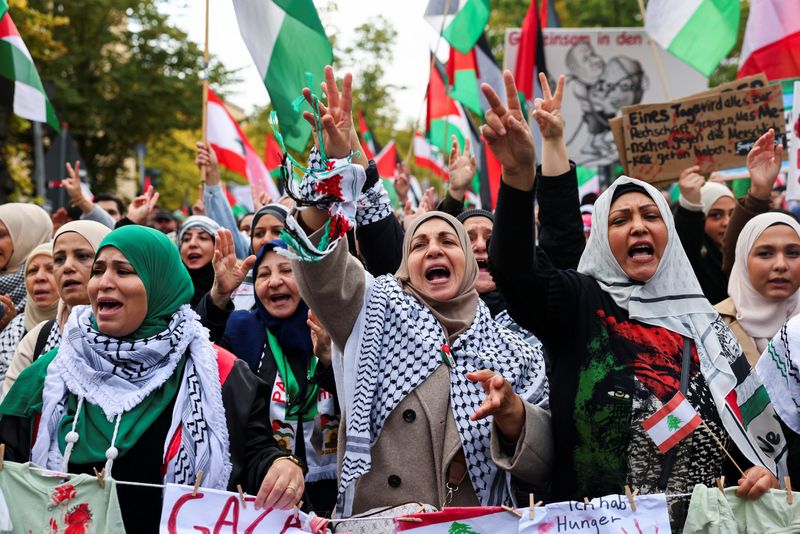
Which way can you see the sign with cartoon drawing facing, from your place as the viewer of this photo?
facing the viewer

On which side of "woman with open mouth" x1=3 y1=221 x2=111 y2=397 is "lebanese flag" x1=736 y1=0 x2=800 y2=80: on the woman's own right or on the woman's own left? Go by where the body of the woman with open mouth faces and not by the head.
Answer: on the woman's own left

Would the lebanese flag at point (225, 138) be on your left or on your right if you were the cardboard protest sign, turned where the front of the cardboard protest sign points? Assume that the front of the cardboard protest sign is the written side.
on your right

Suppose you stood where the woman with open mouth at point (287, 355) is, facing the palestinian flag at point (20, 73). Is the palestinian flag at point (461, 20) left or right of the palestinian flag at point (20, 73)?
right

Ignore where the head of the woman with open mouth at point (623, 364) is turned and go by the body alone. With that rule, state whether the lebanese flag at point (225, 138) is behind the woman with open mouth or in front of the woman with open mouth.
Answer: behind

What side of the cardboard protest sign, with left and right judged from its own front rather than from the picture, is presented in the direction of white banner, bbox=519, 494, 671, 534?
front

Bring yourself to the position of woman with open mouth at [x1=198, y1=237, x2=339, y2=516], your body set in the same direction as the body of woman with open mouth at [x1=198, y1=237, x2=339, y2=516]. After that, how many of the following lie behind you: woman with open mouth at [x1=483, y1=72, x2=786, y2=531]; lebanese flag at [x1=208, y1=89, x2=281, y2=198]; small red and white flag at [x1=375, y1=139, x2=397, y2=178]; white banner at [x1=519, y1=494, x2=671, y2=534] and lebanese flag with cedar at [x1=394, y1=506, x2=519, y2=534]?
2

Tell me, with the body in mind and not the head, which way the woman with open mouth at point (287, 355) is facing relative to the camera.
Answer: toward the camera

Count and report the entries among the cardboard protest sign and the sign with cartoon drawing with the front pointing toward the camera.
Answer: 2

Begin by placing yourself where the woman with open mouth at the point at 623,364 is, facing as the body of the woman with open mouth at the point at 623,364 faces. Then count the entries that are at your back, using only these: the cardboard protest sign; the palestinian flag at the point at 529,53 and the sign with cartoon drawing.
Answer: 3

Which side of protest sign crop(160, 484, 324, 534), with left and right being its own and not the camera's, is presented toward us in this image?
front

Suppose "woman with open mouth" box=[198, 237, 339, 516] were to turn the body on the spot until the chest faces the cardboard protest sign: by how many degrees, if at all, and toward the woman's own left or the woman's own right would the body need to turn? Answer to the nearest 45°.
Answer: approximately 135° to the woman's own left
